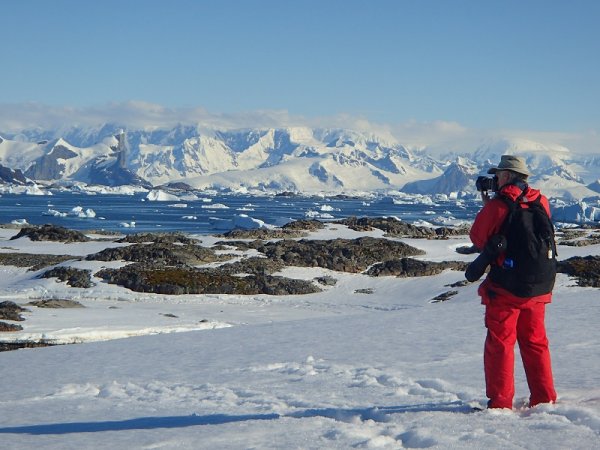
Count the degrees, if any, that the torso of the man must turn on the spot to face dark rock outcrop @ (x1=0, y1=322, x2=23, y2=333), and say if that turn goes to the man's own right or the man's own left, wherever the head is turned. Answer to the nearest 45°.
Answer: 0° — they already face it

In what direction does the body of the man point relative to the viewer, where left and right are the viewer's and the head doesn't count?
facing away from the viewer and to the left of the viewer

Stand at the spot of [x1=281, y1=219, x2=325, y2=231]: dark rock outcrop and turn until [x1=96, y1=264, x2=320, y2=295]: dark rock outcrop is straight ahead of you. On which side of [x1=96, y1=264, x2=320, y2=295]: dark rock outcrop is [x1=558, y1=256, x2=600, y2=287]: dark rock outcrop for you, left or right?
left

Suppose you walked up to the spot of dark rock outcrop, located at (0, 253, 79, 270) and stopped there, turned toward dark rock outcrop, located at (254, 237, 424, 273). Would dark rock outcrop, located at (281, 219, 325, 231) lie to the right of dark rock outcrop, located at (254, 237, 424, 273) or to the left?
left

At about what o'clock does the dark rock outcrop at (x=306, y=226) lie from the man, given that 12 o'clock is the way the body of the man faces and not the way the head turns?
The dark rock outcrop is roughly at 1 o'clock from the man.

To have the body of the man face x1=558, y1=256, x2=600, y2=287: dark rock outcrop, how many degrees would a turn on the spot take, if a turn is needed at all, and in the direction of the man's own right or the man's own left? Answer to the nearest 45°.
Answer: approximately 45° to the man's own right

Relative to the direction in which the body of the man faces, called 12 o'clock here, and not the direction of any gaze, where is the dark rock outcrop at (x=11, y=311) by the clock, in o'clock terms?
The dark rock outcrop is roughly at 12 o'clock from the man.

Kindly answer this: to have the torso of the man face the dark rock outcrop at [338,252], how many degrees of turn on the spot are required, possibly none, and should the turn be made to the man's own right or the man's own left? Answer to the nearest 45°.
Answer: approximately 45° to the man's own right

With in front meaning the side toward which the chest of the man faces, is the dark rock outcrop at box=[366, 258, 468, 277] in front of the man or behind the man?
in front

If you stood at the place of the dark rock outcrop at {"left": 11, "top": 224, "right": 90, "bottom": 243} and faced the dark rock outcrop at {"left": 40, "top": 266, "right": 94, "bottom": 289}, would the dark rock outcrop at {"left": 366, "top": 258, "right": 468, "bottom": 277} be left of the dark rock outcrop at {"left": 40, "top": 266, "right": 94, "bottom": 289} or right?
left

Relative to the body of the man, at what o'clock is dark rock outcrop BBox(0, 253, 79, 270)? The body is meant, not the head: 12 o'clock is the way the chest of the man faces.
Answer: The dark rock outcrop is roughly at 12 o'clock from the man.
